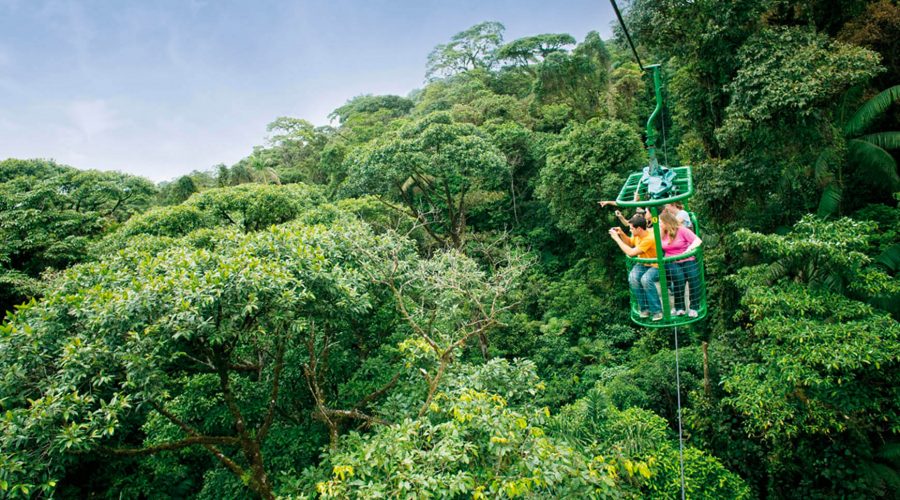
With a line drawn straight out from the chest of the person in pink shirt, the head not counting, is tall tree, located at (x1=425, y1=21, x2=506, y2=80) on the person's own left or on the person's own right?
on the person's own right

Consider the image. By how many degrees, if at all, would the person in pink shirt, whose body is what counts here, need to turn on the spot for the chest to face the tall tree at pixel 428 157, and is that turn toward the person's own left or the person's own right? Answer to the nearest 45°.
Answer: approximately 90° to the person's own right

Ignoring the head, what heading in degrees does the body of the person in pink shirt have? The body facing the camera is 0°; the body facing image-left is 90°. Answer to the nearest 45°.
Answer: approximately 45°

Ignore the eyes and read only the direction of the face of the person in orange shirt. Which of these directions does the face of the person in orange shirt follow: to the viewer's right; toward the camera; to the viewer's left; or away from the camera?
to the viewer's left
